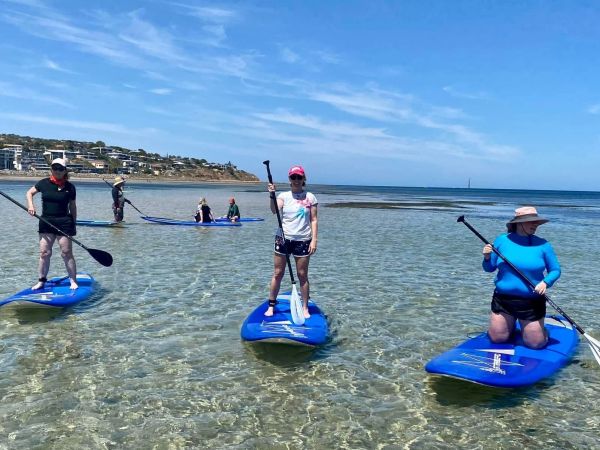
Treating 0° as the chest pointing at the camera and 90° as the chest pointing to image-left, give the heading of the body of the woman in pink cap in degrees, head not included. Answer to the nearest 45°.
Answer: approximately 0°

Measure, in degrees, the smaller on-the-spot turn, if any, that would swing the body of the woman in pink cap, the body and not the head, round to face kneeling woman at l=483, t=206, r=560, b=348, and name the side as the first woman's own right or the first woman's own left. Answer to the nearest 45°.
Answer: approximately 45° to the first woman's own left

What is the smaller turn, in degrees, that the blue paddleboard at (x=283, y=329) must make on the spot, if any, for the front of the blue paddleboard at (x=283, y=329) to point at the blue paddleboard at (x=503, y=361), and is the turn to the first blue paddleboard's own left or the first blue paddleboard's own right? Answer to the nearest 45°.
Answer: approximately 45° to the first blue paddleboard's own left

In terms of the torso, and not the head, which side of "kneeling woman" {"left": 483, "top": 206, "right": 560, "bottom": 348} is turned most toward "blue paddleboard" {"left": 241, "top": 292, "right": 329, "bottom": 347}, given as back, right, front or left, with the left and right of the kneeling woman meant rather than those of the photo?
right

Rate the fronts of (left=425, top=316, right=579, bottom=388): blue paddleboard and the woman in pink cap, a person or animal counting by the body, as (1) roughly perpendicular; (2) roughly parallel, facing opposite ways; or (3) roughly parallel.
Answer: roughly perpendicular

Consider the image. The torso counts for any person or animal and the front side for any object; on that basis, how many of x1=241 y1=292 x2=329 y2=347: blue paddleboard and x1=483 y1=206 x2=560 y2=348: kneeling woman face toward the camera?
2
